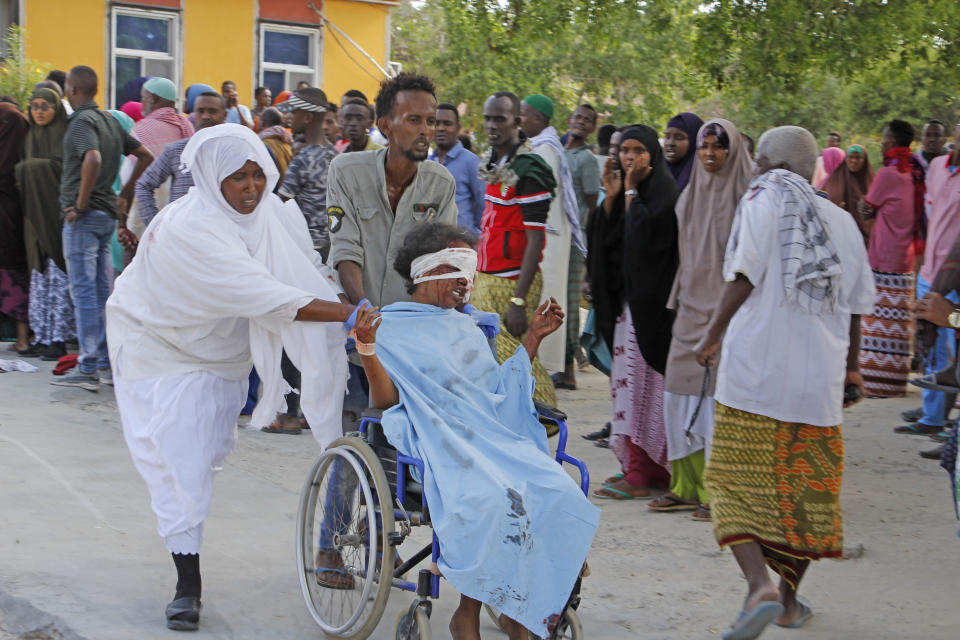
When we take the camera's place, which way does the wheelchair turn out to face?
facing the viewer and to the right of the viewer

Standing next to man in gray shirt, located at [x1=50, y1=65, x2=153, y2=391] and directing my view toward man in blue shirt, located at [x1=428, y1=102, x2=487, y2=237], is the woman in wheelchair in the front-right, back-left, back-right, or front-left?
front-right

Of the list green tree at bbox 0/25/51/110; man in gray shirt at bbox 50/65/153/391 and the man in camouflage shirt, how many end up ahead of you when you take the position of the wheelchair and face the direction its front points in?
0

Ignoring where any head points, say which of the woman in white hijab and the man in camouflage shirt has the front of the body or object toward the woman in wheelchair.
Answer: the woman in white hijab

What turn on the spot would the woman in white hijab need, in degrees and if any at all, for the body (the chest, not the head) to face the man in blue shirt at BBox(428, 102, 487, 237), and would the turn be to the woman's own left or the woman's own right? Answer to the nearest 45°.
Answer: approximately 90° to the woman's own left

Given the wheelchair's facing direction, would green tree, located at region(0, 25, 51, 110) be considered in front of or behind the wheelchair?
behind

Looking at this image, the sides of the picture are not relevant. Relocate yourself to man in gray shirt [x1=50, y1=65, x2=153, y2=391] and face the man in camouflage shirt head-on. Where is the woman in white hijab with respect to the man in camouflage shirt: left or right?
right

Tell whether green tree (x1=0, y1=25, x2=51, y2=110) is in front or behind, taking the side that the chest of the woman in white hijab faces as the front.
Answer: behind

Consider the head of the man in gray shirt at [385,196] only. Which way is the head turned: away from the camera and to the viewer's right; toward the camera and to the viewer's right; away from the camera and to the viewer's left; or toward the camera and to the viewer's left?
toward the camera and to the viewer's right
